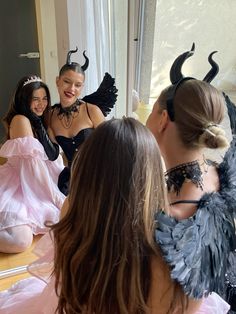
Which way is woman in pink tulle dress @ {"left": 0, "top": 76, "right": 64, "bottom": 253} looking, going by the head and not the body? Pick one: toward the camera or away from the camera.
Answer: toward the camera

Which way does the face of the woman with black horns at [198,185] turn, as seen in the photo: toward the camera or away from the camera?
away from the camera

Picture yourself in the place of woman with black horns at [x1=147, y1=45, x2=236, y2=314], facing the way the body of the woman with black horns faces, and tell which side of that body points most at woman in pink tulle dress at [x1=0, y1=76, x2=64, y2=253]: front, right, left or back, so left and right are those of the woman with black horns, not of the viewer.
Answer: front

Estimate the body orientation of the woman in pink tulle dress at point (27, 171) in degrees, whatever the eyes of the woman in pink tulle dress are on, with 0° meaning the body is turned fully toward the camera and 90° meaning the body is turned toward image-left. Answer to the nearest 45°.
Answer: approximately 315°

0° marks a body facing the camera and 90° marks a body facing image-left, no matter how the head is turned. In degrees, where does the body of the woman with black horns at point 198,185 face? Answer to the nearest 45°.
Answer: approximately 135°

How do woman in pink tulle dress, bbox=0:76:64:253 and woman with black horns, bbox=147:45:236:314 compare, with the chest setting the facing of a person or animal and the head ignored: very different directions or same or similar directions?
very different directions

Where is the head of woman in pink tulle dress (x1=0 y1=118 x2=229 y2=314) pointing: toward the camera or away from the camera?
away from the camera
